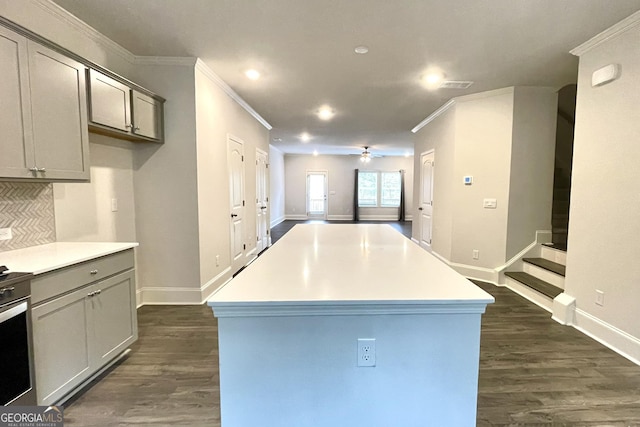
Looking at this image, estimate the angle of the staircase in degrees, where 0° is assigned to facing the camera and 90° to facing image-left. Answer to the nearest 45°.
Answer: approximately 45°

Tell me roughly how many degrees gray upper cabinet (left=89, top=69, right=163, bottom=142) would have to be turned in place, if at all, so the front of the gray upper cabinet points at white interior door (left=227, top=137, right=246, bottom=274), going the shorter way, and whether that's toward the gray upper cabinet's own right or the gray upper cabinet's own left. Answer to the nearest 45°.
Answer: approximately 90° to the gray upper cabinet's own left

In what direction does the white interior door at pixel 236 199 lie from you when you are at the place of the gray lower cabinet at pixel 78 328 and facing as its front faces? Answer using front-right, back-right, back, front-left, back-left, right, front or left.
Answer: left

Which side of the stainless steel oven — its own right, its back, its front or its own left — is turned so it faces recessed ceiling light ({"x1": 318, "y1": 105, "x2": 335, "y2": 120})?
left

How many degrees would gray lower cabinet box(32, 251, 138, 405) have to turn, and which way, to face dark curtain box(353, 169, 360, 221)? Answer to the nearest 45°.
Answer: approximately 90° to its left

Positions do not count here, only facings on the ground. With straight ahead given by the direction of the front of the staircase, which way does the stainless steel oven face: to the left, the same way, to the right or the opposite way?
the opposite way

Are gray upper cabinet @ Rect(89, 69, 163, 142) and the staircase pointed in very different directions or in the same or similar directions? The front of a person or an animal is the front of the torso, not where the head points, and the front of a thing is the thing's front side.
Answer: very different directions

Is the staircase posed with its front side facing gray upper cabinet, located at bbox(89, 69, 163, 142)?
yes

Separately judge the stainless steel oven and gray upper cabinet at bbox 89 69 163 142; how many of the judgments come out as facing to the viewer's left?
0

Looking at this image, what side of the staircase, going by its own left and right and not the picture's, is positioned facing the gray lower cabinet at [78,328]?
front

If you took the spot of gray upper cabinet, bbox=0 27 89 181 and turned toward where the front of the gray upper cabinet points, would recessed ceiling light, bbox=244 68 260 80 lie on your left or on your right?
on your left
